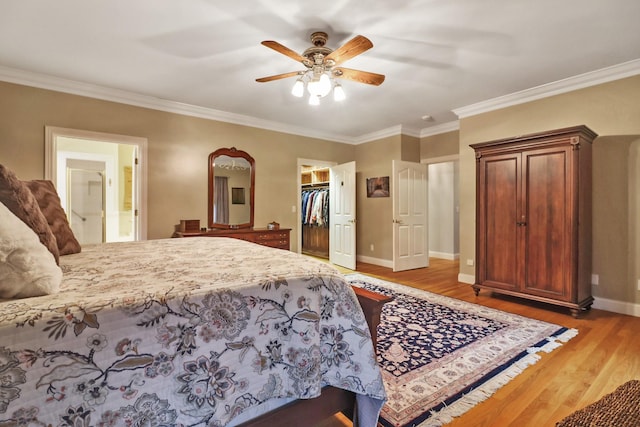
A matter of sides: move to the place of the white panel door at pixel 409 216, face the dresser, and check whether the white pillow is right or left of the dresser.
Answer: left

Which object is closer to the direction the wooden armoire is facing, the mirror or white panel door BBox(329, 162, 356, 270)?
the mirror

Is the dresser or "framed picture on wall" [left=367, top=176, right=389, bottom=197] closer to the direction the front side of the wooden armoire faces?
the dresser

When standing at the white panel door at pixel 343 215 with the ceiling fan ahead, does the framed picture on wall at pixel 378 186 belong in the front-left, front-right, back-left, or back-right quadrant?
back-left

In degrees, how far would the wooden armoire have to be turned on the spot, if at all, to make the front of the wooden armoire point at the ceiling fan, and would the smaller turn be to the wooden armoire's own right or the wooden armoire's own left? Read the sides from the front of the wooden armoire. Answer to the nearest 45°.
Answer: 0° — it already faces it

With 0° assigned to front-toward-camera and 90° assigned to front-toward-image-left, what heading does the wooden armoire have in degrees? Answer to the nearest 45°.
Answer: approximately 45°

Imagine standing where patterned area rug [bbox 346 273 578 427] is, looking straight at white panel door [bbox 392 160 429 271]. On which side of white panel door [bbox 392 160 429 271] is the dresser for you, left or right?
left

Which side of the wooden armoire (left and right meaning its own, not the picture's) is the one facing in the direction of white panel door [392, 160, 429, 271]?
right

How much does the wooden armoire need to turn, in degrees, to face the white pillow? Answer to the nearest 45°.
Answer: approximately 45° to its left

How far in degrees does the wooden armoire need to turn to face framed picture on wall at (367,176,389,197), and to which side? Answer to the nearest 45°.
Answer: approximately 90° to its right

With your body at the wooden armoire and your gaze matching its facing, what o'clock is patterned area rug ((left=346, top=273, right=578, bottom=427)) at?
The patterned area rug is roughly at 11 o'clock from the wooden armoire.
